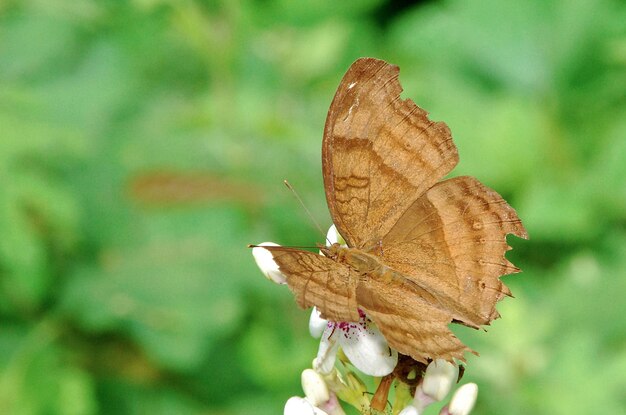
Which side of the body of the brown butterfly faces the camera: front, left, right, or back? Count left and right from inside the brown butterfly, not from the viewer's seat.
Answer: left
